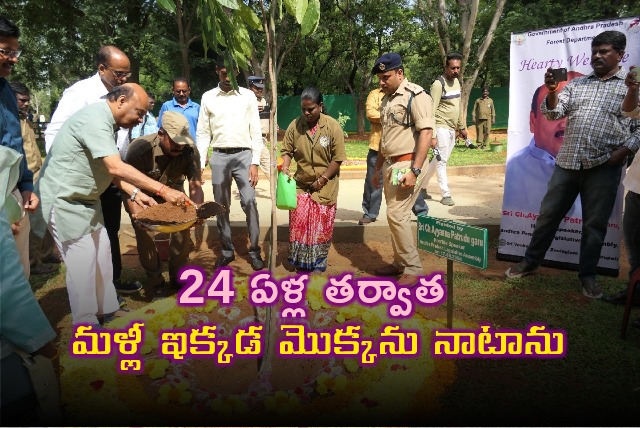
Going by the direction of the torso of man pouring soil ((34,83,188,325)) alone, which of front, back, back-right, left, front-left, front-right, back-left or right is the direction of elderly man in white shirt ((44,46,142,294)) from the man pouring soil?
left

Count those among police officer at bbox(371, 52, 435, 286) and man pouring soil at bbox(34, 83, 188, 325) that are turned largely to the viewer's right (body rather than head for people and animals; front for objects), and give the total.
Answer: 1

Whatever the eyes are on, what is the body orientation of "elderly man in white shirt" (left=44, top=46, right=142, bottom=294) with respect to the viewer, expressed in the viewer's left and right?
facing to the right of the viewer

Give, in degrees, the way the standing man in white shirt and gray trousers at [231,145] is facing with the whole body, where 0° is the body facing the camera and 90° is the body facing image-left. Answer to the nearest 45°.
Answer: approximately 0°

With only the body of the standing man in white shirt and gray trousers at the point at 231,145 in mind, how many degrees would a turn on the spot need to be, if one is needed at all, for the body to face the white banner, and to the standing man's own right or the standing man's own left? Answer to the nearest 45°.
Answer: approximately 90° to the standing man's own left

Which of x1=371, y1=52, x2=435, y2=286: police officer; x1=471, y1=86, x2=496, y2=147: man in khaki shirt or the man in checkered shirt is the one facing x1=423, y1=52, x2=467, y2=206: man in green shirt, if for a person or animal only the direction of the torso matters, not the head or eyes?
x1=471, y1=86, x2=496, y2=147: man in khaki shirt

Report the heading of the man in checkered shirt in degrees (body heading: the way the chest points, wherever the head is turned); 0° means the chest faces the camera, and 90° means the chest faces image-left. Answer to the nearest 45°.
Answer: approximately 45°

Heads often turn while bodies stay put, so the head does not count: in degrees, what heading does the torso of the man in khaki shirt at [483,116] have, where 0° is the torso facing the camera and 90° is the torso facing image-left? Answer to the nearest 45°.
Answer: approximately 0°
